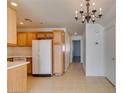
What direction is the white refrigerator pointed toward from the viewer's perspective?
toward the camera

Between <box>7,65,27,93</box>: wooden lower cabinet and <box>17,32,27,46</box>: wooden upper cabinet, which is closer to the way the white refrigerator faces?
the wooden lower cabinet

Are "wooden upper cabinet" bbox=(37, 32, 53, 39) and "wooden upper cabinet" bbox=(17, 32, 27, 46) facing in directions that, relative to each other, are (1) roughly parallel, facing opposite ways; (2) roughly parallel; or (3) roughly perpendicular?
roughly parallel

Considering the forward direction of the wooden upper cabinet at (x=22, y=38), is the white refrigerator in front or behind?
in front

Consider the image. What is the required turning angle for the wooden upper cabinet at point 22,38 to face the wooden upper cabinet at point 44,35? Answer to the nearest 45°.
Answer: approximately 90° to its left

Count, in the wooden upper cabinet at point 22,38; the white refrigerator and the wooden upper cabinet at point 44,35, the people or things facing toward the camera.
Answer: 3

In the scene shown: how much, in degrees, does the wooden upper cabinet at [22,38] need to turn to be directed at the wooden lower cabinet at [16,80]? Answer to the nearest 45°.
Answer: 0° — it already faces it

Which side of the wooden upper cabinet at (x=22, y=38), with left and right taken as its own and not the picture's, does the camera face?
front

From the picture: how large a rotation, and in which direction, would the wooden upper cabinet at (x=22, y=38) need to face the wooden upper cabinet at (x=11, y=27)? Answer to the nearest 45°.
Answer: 0° — it already faces it

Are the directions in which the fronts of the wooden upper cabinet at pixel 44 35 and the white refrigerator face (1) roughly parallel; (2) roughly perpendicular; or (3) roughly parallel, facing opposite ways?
roughly parallel

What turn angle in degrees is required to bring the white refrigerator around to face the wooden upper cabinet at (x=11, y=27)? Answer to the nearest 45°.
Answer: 0° — it already faces it

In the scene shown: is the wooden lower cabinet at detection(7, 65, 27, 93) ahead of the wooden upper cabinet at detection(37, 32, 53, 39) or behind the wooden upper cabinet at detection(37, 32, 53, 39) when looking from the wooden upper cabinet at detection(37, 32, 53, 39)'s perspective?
ahead

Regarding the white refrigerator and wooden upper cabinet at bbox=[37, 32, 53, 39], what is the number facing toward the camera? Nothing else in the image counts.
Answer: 2
